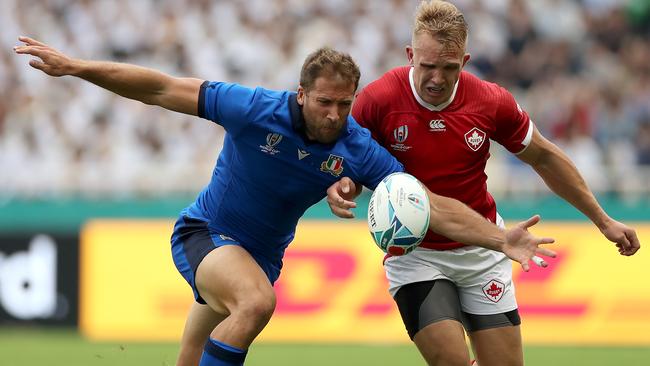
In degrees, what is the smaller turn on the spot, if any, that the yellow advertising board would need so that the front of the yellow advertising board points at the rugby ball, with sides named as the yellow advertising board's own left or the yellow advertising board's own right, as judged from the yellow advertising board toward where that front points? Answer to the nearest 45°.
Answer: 0° — it already faces it

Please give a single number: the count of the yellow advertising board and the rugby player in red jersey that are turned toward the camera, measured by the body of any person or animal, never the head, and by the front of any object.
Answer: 2

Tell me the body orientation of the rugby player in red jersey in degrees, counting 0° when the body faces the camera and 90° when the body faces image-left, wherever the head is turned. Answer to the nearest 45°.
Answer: approximately 0°

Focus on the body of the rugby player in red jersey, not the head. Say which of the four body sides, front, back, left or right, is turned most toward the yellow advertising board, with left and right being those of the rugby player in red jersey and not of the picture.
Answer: back
